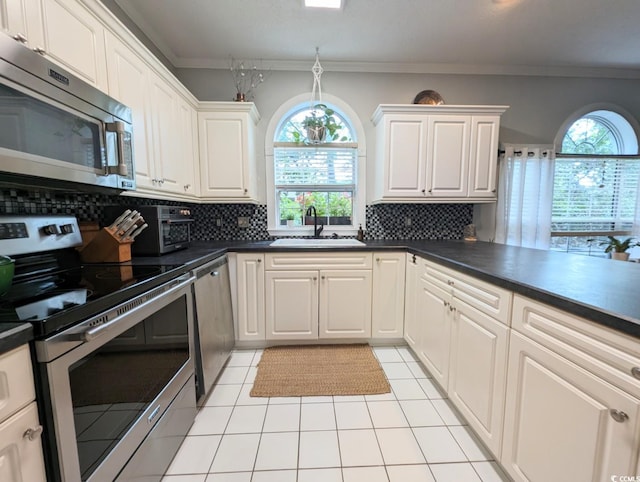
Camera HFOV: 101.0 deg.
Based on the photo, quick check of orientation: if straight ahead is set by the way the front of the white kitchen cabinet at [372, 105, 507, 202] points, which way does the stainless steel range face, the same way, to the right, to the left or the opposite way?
to the left

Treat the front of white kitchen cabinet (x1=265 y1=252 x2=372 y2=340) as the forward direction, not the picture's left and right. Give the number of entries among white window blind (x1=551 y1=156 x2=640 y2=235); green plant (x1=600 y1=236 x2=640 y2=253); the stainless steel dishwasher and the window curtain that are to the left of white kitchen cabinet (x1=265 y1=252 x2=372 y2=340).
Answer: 3

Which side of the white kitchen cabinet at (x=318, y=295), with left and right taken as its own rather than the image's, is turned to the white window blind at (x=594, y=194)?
left

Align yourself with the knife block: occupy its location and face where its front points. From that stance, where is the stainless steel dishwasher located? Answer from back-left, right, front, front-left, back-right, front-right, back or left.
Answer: front-left

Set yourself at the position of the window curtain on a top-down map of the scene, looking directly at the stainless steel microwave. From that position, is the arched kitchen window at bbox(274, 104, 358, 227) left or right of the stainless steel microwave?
right

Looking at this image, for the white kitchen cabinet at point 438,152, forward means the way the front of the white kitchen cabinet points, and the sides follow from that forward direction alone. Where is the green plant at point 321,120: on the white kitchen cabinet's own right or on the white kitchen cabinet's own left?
on the white kitchen cabinet's own right

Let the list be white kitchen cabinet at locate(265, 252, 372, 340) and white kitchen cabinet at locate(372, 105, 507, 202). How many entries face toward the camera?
2

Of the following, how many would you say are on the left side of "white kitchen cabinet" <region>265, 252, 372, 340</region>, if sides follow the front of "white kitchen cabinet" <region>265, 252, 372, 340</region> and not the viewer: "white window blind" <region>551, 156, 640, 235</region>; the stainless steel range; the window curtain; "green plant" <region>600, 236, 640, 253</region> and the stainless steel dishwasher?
3

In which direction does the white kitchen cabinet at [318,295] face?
toward the camera

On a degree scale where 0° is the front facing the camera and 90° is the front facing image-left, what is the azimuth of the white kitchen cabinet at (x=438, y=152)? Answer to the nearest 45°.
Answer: approximately 0°

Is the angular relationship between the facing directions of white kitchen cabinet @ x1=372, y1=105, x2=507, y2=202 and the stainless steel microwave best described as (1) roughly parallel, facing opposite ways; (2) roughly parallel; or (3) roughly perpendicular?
roughly perpendicular
